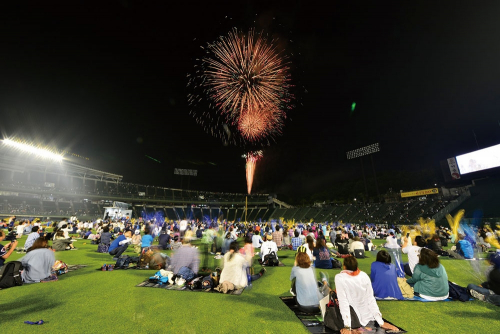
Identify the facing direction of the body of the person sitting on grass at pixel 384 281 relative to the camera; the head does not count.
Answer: away from the camera

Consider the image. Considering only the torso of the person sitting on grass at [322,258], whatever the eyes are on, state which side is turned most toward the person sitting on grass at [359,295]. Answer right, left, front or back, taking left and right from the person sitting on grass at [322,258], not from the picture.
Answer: back

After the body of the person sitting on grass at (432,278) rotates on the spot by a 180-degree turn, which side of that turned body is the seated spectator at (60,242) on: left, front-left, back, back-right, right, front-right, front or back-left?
back-right

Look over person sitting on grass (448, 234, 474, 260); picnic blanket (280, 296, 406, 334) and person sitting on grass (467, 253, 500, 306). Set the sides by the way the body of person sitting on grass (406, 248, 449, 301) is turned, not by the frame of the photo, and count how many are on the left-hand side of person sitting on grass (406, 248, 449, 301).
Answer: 1

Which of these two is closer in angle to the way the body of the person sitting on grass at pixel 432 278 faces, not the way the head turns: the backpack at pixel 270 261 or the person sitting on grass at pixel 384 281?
the backpack

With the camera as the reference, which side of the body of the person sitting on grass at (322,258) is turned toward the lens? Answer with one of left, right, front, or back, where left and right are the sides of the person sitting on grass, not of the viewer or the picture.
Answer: back

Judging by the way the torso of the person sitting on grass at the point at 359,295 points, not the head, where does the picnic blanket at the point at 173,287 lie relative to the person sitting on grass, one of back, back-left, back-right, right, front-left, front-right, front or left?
left

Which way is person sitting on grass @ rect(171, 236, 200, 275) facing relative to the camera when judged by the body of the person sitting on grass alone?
away from the camera

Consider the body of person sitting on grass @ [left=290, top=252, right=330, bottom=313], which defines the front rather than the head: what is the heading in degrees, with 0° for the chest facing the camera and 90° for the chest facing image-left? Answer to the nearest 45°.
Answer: approximately 180°

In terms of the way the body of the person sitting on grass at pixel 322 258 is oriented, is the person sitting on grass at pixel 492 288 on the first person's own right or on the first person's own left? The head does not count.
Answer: on the first person's own right

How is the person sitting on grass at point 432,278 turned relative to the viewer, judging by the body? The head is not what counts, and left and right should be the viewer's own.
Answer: facing away from the viewer and to the left of the viewer

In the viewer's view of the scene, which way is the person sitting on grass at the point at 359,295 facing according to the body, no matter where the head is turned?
away from the camera

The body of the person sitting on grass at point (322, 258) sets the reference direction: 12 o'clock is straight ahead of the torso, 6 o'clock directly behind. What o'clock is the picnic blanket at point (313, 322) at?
The picnic blanket is roughly at 6 o'clock from the person sitting on grass.
